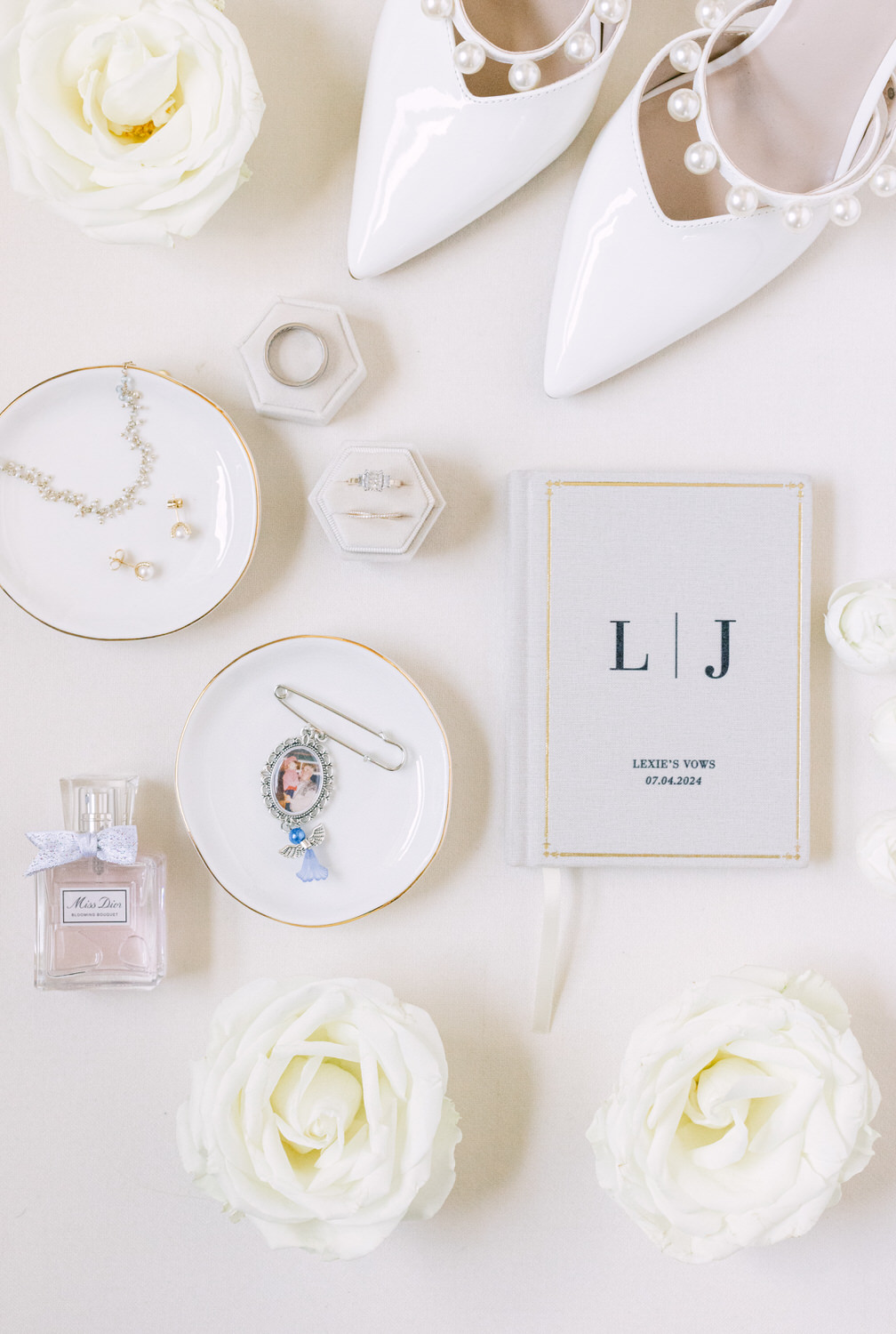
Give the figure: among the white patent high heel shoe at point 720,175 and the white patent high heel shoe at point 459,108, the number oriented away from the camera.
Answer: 0

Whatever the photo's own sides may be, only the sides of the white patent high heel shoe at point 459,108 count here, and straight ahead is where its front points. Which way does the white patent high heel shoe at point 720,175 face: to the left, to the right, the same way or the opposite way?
the same way

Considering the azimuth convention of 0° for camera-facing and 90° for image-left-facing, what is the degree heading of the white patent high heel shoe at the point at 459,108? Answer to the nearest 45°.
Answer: approximately 45°

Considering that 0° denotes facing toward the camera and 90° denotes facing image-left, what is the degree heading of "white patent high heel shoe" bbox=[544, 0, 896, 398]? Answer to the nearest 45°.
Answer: approximately 45°
